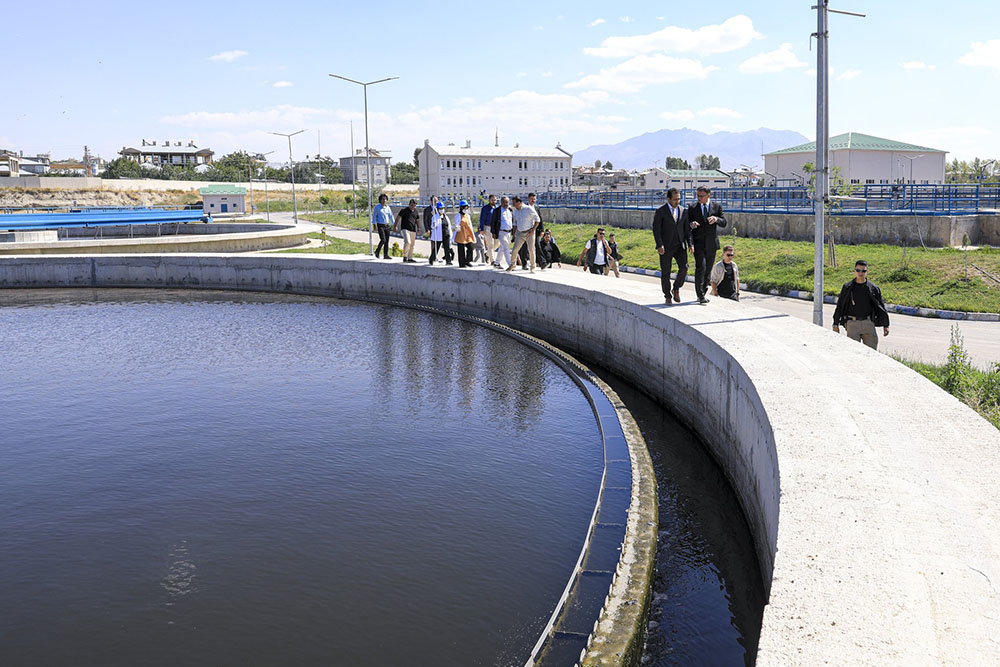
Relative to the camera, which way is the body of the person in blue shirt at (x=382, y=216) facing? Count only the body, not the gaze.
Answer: toward the camera

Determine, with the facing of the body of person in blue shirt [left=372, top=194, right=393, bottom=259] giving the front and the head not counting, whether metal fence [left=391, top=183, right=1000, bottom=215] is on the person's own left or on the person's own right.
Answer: on the person's own left

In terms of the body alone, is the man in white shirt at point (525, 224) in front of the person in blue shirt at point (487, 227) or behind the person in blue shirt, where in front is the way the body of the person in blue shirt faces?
in front

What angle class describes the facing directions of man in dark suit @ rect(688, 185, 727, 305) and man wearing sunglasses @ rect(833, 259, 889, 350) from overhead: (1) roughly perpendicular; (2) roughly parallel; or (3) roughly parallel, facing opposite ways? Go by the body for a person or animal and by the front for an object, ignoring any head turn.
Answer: roughly parallel

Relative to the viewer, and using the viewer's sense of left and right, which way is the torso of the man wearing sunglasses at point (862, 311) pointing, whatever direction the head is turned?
facing the viewer

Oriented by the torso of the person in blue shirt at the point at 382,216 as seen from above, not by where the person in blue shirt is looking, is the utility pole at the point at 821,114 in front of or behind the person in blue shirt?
in front

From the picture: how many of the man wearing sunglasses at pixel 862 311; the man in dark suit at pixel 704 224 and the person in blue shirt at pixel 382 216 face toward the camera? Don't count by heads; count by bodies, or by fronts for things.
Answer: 3

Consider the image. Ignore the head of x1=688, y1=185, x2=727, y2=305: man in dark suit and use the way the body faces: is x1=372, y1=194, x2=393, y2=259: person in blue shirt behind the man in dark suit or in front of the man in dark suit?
behind

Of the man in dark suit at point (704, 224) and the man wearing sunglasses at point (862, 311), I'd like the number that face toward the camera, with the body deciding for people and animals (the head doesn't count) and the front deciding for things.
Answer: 2

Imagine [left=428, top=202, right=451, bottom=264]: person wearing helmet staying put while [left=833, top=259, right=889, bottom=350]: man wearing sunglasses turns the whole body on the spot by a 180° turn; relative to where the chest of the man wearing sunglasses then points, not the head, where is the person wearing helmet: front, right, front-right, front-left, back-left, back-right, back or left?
front-left
